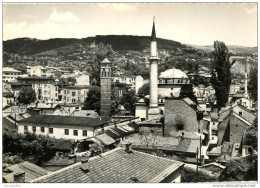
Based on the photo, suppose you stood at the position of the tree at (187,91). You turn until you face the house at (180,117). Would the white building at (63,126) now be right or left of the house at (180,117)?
right

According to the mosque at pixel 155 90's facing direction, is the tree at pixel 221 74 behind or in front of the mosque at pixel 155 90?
behind
